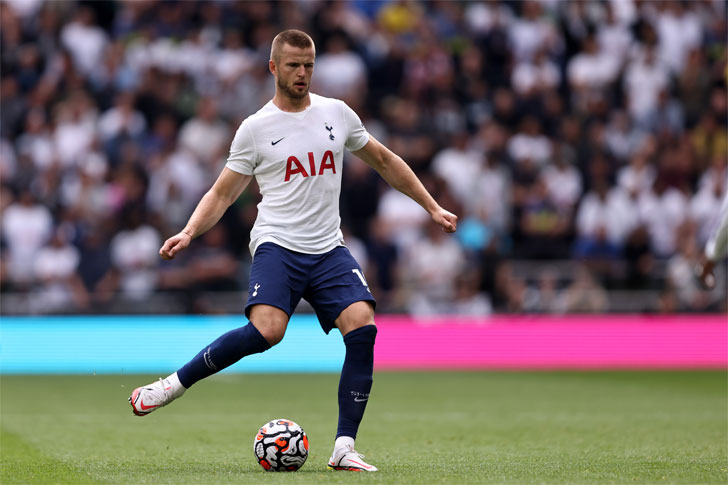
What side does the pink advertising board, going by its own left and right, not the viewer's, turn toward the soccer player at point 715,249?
front

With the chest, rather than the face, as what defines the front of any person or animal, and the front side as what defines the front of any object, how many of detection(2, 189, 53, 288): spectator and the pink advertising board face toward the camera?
2

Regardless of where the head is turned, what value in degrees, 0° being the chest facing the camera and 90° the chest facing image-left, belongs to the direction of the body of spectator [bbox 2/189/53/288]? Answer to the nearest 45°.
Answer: approximately 0°

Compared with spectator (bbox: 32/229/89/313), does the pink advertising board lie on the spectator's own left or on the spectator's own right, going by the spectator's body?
on the spectator's own left

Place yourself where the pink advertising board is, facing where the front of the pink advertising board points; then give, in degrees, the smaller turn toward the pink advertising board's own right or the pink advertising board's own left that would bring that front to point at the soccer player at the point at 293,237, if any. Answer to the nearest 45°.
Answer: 0° — it already faces them

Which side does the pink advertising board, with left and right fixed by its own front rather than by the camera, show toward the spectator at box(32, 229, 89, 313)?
right

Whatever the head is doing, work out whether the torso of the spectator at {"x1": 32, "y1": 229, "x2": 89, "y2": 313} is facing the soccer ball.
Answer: yes

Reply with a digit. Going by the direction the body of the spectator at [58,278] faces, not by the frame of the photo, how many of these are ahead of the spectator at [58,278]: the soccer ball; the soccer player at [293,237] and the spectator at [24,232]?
2

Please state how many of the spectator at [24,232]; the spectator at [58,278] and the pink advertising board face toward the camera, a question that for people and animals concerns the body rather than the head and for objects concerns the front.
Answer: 3

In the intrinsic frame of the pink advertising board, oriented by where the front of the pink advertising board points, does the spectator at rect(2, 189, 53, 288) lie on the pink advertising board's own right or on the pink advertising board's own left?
on the pink advertising board's own right

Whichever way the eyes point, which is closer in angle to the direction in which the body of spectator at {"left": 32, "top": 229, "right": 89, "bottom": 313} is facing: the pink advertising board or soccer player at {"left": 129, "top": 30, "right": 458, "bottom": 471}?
the soccer player

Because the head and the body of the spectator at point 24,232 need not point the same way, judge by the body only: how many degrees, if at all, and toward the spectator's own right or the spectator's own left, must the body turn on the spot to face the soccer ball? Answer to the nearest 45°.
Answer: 0° — they already face it
